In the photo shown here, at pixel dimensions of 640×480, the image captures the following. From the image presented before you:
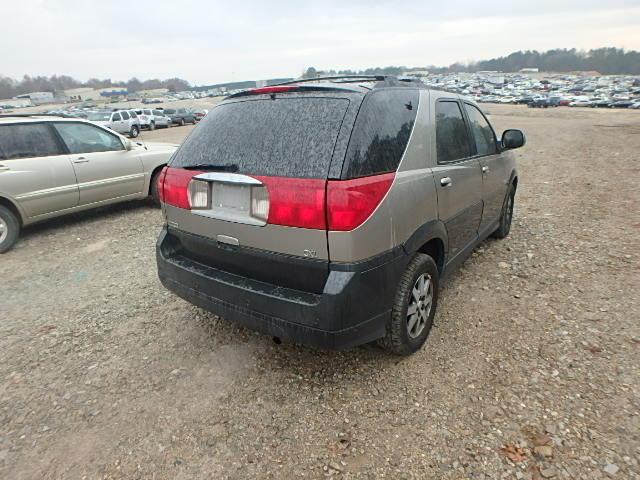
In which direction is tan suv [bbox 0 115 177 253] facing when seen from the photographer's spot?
facing away from the viewer and to the right of the viewer

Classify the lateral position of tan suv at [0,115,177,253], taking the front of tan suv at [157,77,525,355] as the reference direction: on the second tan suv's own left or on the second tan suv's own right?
on the second tan suv's own left

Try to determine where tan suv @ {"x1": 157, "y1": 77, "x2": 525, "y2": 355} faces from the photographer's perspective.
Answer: facing away from the viewer and to the right of the viewer
